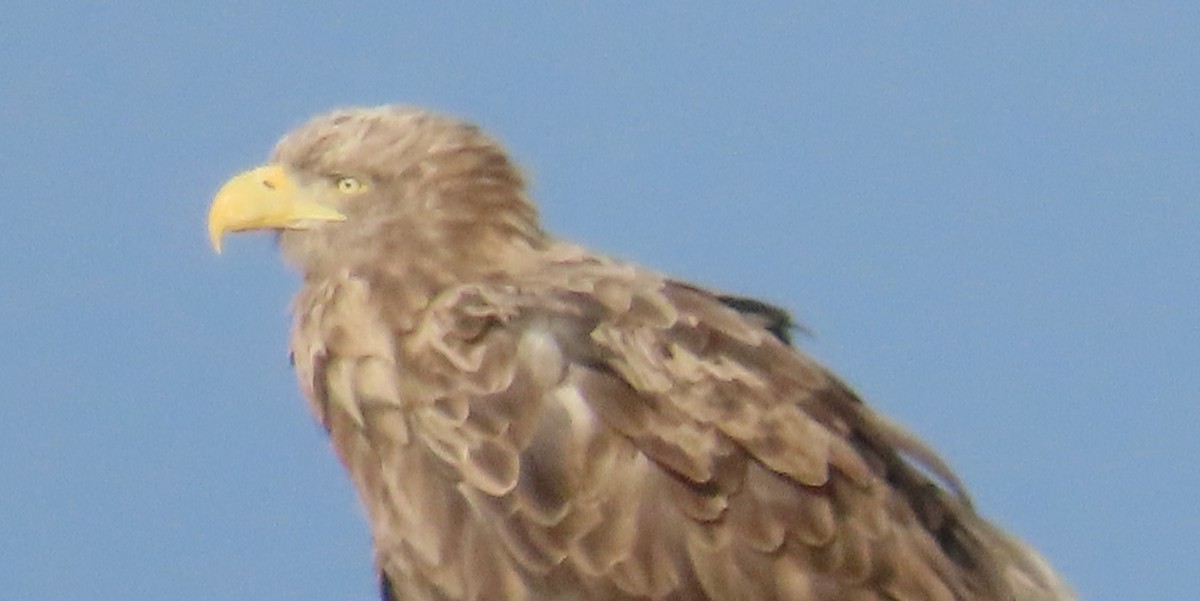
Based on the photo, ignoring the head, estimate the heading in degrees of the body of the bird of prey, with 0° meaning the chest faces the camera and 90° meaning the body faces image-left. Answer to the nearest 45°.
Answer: approximately 90°
